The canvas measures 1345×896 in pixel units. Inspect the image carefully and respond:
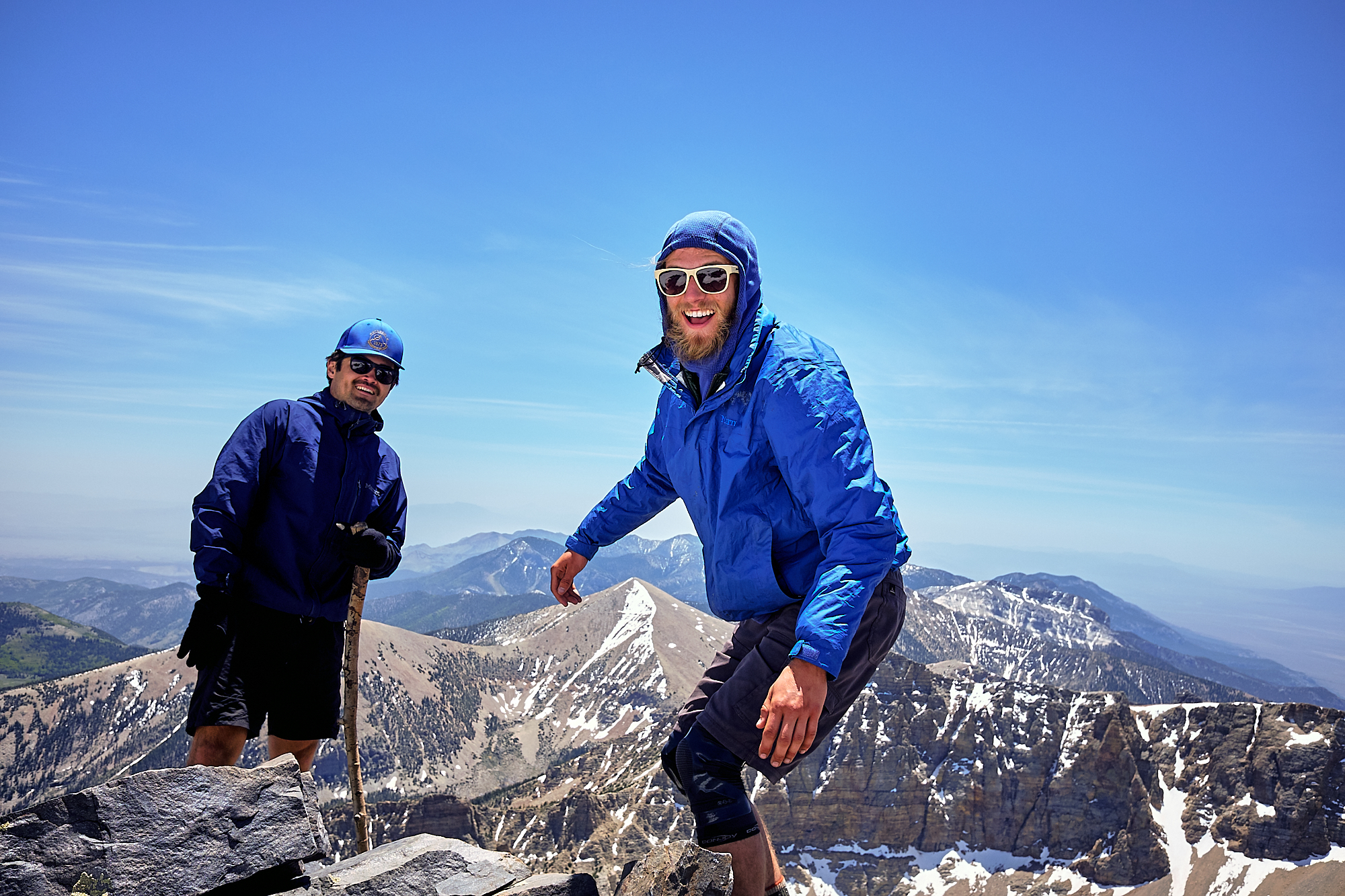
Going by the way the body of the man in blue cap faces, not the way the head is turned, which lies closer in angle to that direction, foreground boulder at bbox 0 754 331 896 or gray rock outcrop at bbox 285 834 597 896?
the gray rock outcrop

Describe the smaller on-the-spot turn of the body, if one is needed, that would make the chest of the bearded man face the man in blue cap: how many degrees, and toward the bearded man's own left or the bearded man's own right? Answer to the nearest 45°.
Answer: approximately 90° to the bearded man's own right

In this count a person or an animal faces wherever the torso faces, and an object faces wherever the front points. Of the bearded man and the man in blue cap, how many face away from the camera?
0

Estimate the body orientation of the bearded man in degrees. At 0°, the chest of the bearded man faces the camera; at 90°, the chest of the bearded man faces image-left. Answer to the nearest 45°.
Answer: approximately 45°

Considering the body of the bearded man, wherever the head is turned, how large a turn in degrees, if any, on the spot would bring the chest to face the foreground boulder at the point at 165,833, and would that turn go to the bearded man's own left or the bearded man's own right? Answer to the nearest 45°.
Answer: approximately 45° to the bearded man's own right

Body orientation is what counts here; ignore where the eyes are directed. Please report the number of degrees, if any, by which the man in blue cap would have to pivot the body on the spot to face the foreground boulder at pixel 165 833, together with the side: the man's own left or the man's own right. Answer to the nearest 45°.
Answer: approximately 45° to the man's own right

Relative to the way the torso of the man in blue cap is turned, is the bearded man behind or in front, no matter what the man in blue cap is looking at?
in front
